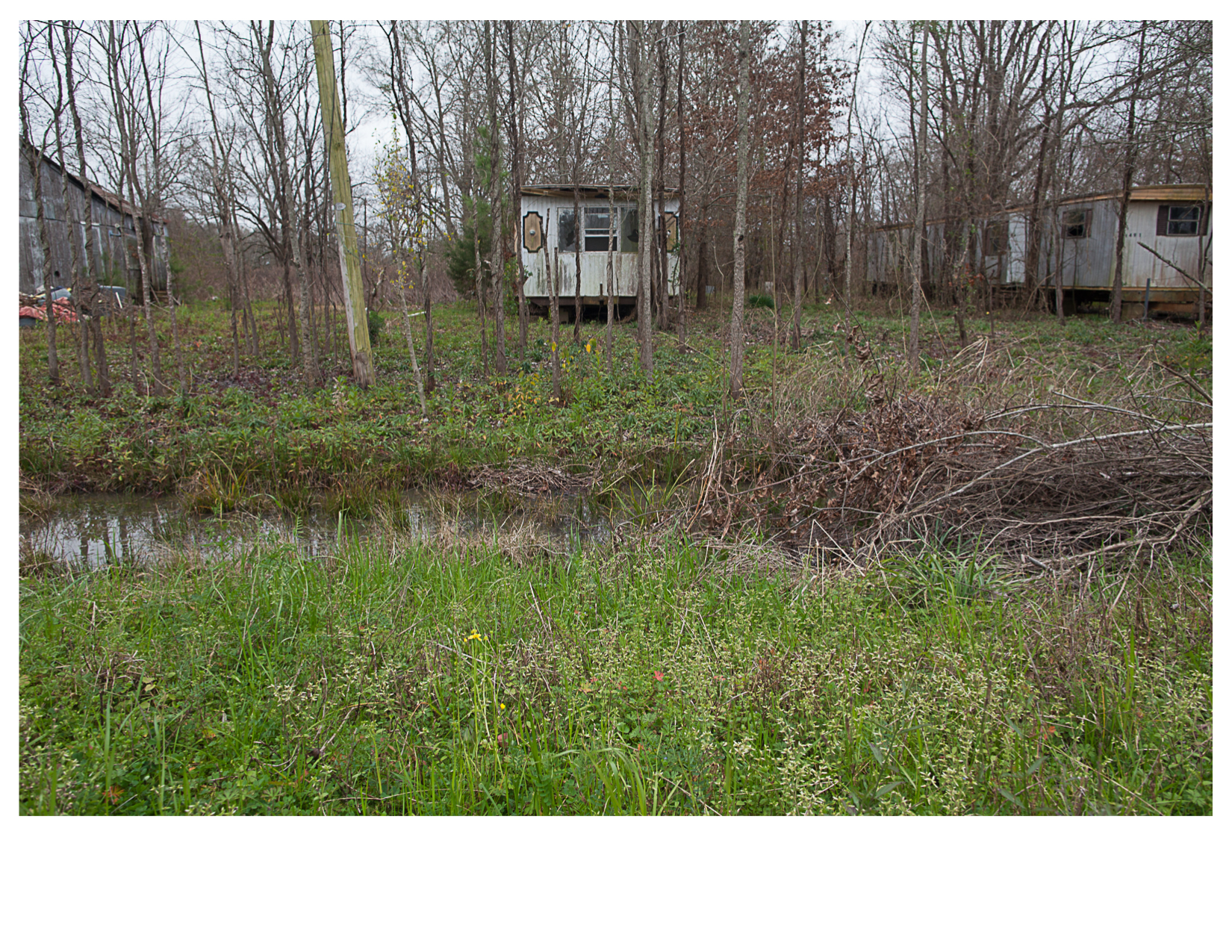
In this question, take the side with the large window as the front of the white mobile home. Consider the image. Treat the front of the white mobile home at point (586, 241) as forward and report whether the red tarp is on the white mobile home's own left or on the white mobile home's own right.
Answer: on the white mobile home's own right

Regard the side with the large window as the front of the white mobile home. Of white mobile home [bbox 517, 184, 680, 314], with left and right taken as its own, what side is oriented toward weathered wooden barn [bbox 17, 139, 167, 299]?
right

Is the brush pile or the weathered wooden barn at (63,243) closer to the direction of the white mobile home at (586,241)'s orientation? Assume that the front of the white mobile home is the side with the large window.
the brush pile

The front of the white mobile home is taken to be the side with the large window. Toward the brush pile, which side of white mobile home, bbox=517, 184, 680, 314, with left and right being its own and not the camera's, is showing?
front

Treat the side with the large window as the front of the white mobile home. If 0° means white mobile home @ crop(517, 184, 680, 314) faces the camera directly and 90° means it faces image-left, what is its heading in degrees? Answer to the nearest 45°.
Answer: approximately 0°

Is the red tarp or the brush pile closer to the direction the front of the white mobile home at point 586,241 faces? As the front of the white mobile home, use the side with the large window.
the brush pile
